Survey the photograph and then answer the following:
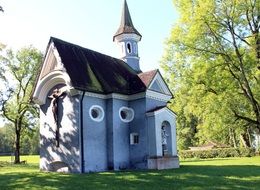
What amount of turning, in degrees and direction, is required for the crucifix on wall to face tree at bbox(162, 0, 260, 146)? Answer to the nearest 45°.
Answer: approximately 135° to its left

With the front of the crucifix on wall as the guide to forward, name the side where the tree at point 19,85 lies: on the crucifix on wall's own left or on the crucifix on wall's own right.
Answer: on the crucifix on wall's own right

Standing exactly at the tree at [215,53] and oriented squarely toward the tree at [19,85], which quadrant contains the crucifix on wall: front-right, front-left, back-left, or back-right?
front-left

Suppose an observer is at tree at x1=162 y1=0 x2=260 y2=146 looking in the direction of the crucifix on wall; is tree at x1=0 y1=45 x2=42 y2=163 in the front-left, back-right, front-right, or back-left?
front-right

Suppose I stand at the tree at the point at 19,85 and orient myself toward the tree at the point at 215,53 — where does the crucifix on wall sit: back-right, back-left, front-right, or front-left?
front-right

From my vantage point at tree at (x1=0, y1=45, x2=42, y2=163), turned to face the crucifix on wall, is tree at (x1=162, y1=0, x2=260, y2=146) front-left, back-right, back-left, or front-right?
front-left

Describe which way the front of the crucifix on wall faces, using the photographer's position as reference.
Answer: facing the viewer and to the left of the viewer
